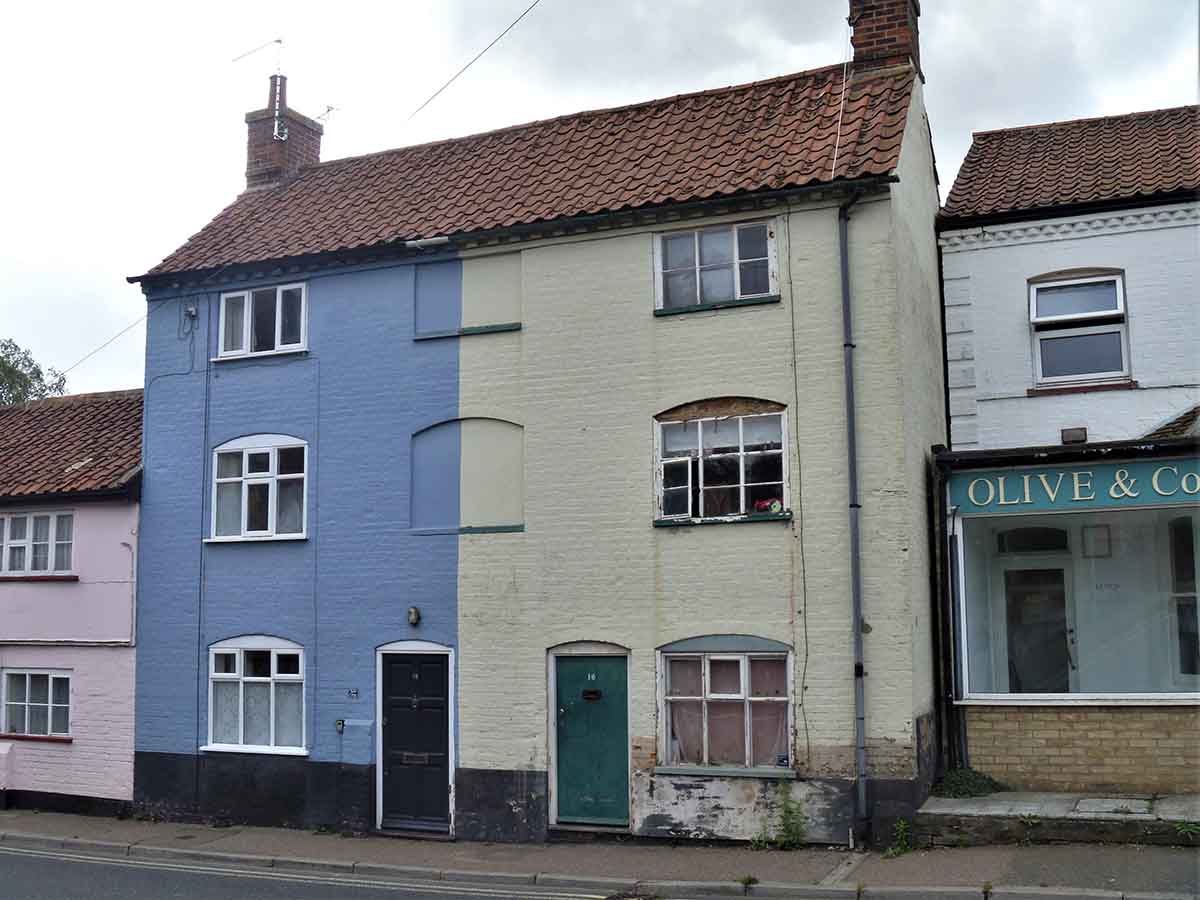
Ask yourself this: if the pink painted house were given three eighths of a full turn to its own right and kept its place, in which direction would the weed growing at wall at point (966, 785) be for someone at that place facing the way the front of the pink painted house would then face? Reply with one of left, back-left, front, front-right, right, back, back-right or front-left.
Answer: back

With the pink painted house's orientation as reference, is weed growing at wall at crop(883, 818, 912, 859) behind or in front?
in front

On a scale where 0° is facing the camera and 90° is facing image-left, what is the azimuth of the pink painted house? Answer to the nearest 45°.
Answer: approximately 0°

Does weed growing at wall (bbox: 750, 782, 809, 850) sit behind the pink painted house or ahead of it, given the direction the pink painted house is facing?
ahead
